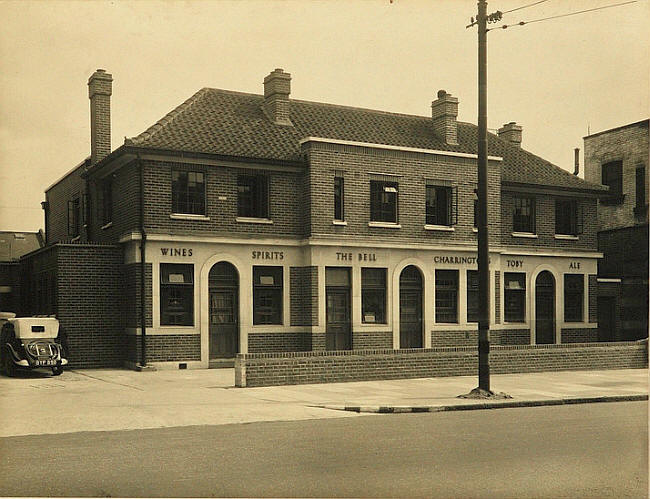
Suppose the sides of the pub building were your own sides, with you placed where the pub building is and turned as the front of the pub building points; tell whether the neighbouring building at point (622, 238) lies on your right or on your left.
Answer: on your left

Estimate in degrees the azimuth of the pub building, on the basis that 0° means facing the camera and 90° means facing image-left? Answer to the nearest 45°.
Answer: approximately 315°
